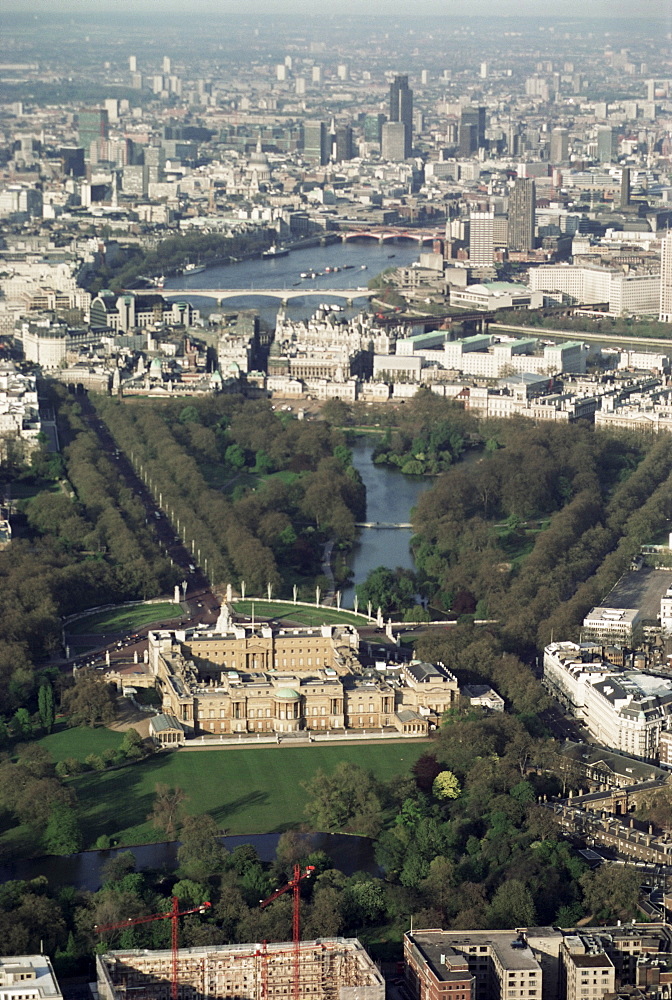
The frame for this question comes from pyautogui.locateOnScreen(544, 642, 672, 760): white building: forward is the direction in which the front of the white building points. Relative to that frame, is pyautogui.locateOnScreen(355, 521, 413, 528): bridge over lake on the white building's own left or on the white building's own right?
on the white building's own right

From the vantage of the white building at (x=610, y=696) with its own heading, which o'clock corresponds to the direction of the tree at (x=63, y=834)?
The tree is roughly at 12 o'clock from the white building.

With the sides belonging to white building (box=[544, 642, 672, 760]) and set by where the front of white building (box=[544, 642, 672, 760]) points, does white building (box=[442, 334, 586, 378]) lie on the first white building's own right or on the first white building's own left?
on the first white building's own right

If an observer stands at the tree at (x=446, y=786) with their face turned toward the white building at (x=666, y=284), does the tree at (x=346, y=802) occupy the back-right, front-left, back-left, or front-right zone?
back-left

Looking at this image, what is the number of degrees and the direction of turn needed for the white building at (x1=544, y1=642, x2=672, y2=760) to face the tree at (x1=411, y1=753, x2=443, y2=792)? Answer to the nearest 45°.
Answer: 0° — it already faces it

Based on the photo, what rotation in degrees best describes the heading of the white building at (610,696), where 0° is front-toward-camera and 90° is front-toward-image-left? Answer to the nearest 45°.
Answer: approximately 45°

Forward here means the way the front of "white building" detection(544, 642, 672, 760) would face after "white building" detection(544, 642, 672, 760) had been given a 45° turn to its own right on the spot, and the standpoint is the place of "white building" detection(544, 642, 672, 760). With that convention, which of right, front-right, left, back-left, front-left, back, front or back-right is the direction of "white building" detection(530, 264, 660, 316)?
right
